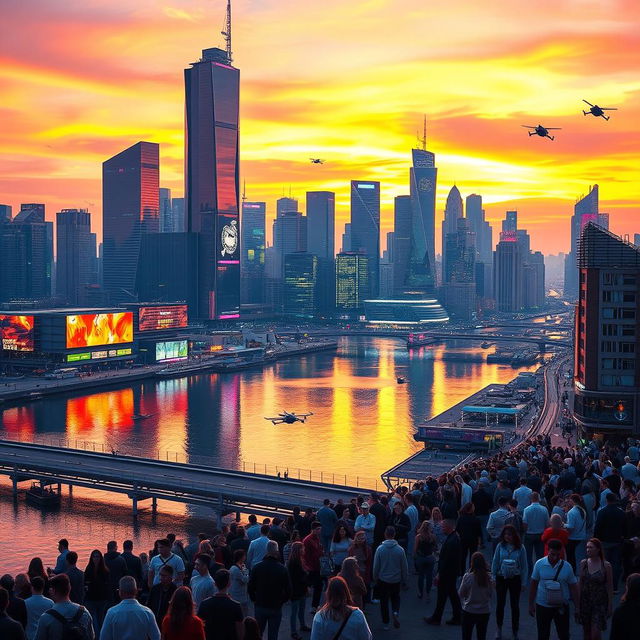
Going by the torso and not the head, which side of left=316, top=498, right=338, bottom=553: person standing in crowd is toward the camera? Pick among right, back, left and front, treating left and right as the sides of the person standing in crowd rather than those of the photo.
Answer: back

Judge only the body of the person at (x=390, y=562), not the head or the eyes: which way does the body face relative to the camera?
away from the camera

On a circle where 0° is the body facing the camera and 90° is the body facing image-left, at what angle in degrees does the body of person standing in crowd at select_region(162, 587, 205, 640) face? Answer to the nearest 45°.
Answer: approximately 180°

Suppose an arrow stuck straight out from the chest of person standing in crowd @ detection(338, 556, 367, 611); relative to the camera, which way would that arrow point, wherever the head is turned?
away from the camera

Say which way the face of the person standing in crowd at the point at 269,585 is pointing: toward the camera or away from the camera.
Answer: away from the camera

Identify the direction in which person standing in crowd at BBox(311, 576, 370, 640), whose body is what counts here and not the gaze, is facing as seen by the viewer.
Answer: away from the camera

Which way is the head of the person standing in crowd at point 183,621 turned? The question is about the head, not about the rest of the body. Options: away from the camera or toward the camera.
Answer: away from the camera

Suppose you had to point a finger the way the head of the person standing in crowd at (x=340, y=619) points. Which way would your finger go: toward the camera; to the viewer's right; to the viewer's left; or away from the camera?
away from the camera

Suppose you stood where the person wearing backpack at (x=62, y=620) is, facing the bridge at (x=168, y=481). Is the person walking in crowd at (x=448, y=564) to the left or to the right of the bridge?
right

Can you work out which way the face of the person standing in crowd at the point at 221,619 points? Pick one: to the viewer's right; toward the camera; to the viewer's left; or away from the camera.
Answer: away from the camera
